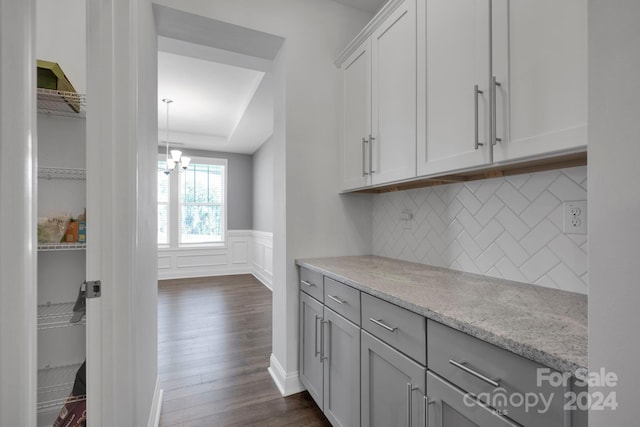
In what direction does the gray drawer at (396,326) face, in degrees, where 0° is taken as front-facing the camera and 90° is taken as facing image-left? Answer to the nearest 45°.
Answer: approximately 45°

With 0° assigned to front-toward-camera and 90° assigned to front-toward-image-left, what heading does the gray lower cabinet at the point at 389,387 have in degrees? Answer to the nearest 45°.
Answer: approximately 45°

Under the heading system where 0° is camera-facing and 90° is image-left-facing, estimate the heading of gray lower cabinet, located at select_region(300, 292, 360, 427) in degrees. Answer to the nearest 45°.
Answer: approximately 45°

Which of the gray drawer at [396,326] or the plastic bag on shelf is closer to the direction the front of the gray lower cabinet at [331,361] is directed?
the plastic bag on shelf

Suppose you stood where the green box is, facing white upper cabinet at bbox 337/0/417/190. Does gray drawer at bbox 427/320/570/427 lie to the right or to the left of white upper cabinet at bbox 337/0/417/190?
right
